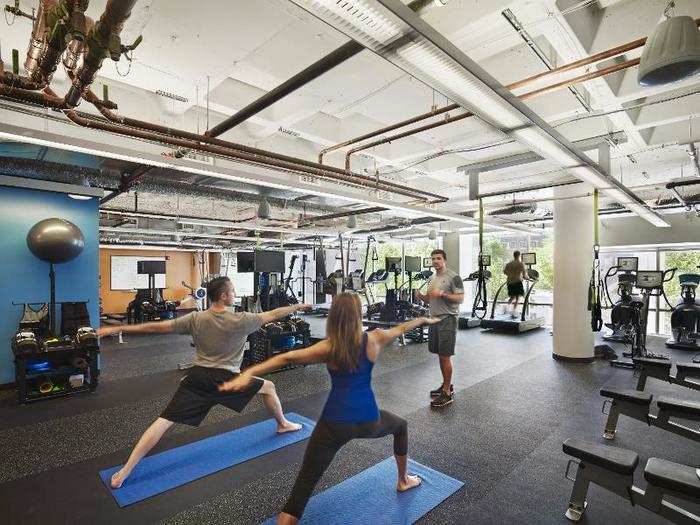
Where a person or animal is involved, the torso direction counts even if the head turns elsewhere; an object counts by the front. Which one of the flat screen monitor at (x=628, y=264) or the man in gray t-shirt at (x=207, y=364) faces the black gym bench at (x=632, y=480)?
the flat screen monitor

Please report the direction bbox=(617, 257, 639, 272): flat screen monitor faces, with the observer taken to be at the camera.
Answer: facing the viewer

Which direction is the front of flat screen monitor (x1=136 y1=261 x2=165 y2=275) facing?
toward the camera

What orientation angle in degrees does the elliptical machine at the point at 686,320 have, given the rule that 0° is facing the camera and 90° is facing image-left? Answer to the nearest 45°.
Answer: approximately 0°

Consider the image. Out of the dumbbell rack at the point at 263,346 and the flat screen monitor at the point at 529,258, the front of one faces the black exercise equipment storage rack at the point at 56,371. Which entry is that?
the flat screen monitor

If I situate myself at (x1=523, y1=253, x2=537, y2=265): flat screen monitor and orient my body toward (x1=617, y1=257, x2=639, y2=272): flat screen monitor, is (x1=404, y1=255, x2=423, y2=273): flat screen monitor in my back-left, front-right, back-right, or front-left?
front-right

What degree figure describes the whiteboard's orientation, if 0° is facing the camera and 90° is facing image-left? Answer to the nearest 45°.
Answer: approximately 0°

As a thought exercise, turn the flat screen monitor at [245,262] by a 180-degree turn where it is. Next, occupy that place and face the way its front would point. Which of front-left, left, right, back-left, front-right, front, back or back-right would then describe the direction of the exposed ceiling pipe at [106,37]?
back

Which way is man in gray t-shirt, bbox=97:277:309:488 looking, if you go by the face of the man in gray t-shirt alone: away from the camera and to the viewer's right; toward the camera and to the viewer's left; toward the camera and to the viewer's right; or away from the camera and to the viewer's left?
away from the camera and to the viewer's right

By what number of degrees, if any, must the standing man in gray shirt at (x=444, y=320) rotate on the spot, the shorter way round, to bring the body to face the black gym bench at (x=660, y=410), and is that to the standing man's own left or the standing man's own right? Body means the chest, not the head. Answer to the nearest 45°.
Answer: approximately 90° to the standing man's own left

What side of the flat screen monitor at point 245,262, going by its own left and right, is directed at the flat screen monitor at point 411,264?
left

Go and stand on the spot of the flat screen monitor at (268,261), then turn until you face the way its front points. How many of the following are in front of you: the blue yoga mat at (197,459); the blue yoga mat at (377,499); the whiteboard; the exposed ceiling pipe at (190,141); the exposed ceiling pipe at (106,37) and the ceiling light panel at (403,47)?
5

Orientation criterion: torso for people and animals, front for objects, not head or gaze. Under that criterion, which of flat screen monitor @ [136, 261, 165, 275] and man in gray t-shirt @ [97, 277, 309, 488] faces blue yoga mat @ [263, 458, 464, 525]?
the flat screen monitor

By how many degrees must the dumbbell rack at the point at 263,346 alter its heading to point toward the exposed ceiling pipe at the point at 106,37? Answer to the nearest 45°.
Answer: approximately 45° to its right
